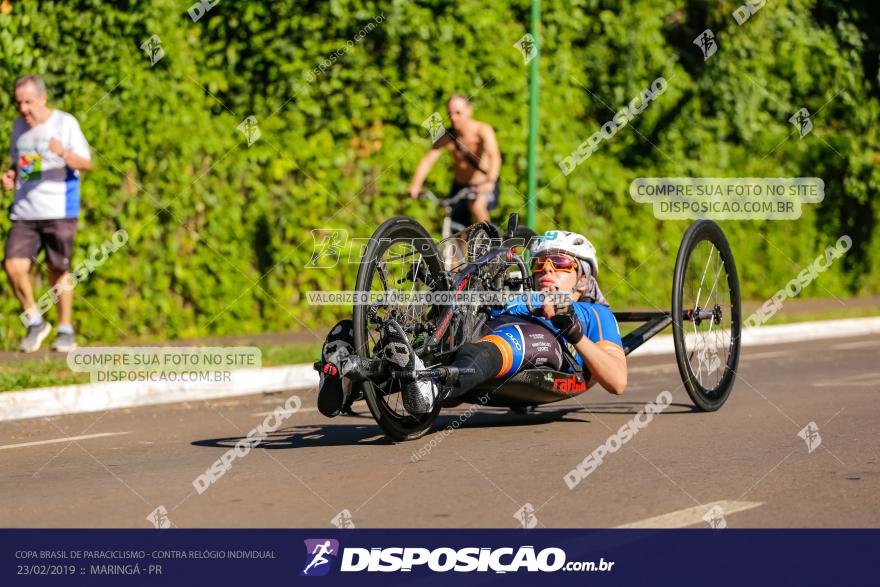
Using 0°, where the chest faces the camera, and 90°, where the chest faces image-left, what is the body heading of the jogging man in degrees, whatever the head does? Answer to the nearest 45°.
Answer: approximately 45°

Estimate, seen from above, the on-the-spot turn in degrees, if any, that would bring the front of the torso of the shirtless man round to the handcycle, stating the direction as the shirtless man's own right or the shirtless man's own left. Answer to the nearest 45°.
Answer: approximately 45° to the shirtless man's own left

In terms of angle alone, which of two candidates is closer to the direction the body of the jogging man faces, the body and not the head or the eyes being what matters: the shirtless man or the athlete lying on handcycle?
the athlete lying on handcycle

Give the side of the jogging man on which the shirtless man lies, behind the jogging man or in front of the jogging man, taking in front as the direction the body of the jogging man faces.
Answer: behind

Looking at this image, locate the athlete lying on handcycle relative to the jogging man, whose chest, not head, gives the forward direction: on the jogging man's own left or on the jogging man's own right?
on the jogging man's own left

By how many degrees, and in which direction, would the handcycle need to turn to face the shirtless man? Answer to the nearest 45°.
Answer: approximately 135° to its right

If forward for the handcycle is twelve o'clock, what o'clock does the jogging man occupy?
The jogging man is roughly at 3 o'clock from the handcycle.
